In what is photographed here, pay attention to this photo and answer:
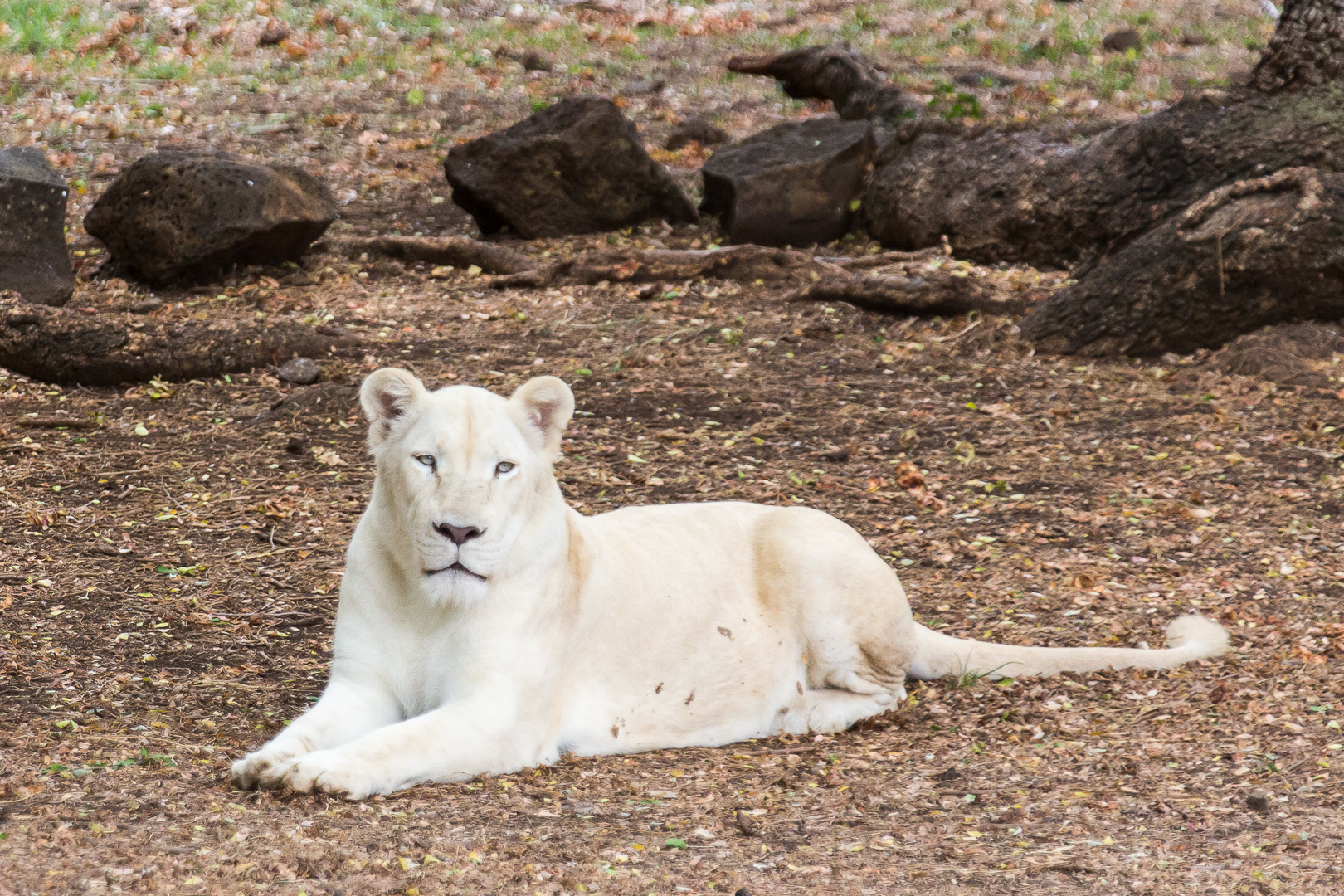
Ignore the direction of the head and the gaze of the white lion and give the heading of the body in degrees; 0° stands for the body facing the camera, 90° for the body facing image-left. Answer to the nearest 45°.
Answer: approximately 45°

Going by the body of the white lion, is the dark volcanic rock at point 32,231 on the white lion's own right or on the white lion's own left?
on the white lion's own right

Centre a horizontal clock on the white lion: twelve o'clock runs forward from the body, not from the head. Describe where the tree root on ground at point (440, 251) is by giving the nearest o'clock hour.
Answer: The tree root on ground is roughly at 4 o'clock from the white lion.

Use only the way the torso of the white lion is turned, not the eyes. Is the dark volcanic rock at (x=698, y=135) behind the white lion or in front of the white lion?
behind

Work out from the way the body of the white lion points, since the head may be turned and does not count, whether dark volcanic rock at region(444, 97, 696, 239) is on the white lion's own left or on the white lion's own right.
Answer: on the white lion's own right

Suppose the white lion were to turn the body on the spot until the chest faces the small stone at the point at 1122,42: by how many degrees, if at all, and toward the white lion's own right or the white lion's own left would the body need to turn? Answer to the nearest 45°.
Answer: approximately 135° to the white lion's own right

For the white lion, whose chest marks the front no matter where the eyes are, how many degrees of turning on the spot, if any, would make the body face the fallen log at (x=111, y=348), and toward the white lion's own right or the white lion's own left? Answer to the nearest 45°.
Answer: approximately 90° to the white lion's own right

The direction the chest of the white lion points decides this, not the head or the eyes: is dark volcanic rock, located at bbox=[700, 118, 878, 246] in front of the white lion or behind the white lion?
behind

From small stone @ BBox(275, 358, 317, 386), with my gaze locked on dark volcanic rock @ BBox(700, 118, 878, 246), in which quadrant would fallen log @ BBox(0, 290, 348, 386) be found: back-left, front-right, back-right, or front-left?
back-left

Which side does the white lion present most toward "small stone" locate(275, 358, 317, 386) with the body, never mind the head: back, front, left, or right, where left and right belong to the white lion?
right

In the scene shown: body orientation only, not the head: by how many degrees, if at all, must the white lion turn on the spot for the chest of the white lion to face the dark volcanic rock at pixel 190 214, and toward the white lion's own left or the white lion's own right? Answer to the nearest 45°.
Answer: approximately 90° to the white lion's own right

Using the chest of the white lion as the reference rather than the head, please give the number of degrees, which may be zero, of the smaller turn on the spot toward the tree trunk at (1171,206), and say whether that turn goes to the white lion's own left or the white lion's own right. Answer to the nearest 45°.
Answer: approximately 180°
